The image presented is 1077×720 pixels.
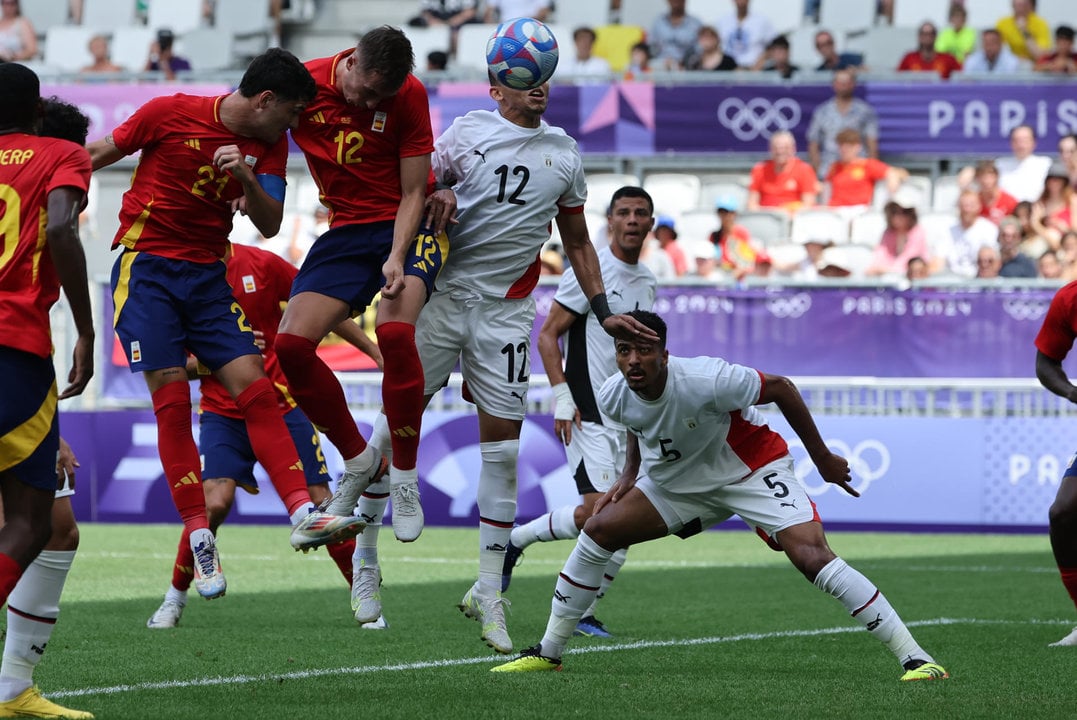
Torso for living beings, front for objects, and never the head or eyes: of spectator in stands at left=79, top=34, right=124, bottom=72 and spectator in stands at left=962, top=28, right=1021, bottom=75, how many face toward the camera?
2

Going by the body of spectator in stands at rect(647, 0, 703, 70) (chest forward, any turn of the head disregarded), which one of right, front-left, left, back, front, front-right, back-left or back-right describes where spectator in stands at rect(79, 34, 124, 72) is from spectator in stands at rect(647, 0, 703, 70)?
right

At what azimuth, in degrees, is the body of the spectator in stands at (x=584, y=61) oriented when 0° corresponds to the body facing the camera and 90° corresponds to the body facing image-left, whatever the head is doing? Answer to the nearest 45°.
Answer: approximately 0°

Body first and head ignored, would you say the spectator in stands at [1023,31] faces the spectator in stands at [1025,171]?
yes

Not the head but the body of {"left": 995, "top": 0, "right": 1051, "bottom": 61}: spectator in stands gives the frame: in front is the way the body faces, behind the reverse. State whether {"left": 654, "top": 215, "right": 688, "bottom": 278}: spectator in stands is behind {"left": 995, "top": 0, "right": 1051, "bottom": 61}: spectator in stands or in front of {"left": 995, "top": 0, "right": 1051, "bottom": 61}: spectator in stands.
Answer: in front

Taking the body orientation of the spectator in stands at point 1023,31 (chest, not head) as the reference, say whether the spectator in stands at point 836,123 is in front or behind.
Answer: in front

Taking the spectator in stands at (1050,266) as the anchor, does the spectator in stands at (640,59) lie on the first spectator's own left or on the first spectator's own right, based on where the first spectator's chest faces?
on the first spectator's own right

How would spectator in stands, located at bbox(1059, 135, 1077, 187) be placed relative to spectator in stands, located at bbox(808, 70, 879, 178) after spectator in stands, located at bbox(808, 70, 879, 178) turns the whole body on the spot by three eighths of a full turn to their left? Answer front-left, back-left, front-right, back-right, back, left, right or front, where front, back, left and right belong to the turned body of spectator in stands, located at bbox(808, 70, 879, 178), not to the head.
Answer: front-right

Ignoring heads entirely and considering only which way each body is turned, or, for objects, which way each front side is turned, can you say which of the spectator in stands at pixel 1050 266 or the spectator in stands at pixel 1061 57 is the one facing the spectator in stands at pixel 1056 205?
the spectator in stands at pixel 1061 57

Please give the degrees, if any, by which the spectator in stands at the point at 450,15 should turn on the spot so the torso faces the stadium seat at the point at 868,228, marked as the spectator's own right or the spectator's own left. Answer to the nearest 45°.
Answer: approximately 45° to the spectator's own left

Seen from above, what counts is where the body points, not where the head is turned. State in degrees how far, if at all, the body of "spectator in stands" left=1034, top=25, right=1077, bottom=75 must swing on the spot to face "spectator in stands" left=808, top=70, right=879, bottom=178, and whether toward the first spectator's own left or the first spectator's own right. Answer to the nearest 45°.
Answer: approximately 45° to the first spectator's own right

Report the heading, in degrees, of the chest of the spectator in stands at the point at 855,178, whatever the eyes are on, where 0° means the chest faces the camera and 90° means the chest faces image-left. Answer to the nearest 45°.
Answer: approximately 0°

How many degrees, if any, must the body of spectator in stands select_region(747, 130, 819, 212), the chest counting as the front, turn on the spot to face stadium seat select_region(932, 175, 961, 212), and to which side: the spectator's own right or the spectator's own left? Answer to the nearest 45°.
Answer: approximately 90° to the spectator's own left
